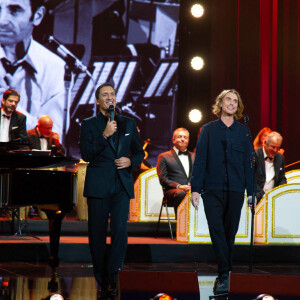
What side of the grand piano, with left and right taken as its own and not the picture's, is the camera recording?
left

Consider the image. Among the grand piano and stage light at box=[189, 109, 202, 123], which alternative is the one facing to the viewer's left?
the grand piano

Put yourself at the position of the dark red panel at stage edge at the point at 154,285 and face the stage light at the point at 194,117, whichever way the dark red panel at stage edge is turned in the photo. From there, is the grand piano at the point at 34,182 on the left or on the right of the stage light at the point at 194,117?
left

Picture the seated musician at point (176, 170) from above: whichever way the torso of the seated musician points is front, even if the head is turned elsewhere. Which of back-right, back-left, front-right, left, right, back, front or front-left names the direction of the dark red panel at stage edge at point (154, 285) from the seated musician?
front-right

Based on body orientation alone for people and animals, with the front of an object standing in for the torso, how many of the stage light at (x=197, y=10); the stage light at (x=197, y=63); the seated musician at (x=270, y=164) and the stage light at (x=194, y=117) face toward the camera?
4

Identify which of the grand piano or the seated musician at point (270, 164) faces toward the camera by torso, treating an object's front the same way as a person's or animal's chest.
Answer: the seated musician

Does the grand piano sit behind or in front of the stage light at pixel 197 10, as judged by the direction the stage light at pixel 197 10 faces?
in front

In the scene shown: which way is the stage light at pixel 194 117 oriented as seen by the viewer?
toward the camera

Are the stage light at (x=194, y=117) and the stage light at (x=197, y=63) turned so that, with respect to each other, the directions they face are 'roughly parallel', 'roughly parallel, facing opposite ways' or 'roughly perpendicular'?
roughly parallel

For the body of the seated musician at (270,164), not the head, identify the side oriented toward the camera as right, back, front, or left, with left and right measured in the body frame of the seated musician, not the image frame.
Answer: front

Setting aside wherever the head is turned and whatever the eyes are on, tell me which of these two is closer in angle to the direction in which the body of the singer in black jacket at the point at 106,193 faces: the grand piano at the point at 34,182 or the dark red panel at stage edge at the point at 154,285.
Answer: the dark red panel at stage edge

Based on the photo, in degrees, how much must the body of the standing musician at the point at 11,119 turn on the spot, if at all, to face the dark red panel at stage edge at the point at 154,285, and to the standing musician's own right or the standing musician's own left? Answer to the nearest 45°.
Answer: approximately 45° to the standing musician's own left

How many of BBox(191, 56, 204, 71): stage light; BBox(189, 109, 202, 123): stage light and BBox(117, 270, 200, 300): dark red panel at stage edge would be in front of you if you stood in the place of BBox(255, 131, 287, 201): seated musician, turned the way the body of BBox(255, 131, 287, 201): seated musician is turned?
1

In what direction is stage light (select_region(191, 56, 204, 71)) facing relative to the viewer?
toward the camera

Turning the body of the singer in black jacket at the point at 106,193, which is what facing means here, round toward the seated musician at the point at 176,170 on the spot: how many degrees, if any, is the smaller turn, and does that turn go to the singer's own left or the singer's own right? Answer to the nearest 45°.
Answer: approximately 180°
